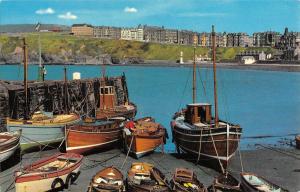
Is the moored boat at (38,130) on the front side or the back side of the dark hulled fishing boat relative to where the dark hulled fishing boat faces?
on the back side

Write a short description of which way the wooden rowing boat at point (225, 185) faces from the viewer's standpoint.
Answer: facing away from the viewer

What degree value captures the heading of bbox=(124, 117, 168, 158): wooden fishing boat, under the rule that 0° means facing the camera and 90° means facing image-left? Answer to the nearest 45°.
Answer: approximately 45°

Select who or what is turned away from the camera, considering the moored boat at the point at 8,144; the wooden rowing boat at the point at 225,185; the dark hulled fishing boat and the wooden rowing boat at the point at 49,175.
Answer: the wooden rowing boat at the point at 225,185
